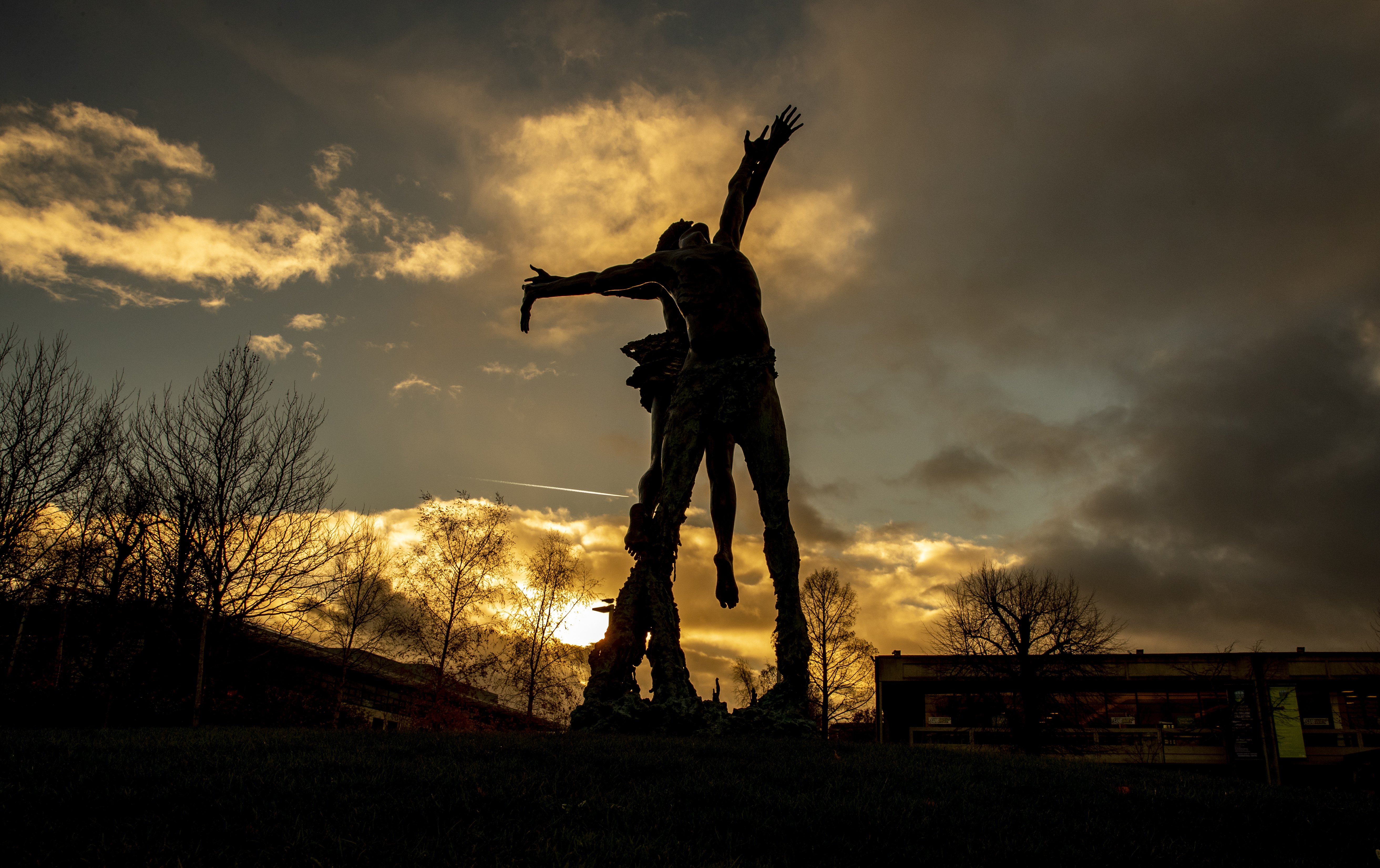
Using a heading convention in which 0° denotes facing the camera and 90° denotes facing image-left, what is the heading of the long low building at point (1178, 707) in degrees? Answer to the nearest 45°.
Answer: approximately 0°

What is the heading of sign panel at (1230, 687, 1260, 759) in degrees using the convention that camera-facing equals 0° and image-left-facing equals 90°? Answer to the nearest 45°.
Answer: approximately 0°

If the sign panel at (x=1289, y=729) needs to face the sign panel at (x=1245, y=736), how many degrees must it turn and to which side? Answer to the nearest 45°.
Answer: approximately 45° to its right

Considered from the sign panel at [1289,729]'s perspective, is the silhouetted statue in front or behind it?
in front

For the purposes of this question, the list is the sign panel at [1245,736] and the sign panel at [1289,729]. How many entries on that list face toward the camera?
2
